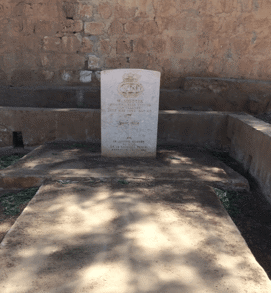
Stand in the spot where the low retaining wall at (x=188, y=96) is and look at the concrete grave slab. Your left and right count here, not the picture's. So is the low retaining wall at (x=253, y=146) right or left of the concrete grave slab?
left

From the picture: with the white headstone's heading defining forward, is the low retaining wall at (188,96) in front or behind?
behind

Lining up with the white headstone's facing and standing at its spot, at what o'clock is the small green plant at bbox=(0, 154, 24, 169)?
The small green plant is roughly at 3 o'clock from the white headstone.

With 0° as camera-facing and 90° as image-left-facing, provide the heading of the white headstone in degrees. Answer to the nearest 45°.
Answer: approximately 0°

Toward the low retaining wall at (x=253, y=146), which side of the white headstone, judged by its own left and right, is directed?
left

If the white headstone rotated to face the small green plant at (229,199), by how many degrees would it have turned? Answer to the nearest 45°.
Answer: approximately 45° to its left

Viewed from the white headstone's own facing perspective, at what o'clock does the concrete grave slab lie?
The concrete grave slab is roughly at 12 o'clock from the white headstone.

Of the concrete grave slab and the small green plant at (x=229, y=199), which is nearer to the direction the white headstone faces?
the concrete grave slab
